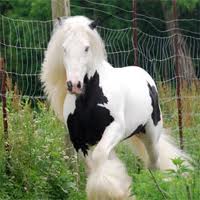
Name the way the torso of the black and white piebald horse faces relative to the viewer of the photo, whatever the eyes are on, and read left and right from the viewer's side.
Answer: facing the viewer and to the left of the viewer
